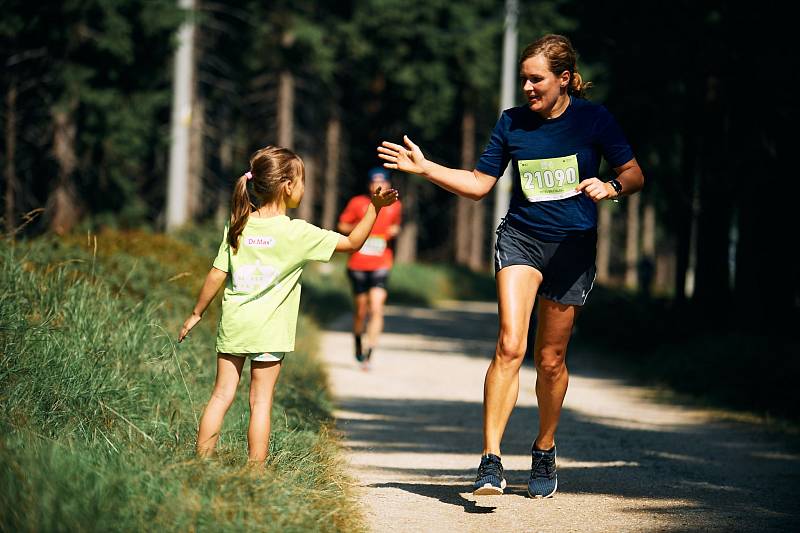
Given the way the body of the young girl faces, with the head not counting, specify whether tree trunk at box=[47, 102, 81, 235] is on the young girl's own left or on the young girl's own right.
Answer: on the young girl's own left

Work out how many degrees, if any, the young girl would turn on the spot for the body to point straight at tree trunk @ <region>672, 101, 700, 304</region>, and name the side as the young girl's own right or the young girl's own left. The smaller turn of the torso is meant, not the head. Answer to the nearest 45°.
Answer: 0° — they already face it

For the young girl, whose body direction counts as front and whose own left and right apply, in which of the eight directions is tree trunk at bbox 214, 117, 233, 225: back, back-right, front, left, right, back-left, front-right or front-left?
front-left

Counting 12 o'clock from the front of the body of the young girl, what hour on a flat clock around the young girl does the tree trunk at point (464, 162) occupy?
The tree trunk is roughly at 11 o'clock from the young girl.

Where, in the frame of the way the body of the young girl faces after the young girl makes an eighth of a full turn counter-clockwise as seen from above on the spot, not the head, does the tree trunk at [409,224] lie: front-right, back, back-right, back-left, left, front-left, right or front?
front

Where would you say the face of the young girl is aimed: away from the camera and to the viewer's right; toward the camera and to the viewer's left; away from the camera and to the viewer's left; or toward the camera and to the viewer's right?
away from the camera and to the viewer's right

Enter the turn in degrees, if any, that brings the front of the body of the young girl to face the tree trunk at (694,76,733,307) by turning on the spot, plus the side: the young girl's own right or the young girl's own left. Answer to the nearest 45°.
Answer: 0° — they already face it

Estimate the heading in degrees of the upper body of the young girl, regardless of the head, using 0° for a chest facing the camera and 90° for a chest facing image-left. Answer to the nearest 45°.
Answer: approximately 225°

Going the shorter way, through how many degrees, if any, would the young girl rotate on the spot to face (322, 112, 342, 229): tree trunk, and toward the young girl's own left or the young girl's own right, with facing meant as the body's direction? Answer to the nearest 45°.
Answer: approximately 45° to the young girl's own left

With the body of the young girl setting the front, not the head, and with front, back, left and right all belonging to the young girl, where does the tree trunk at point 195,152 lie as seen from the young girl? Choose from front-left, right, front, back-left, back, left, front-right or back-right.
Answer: front-left
